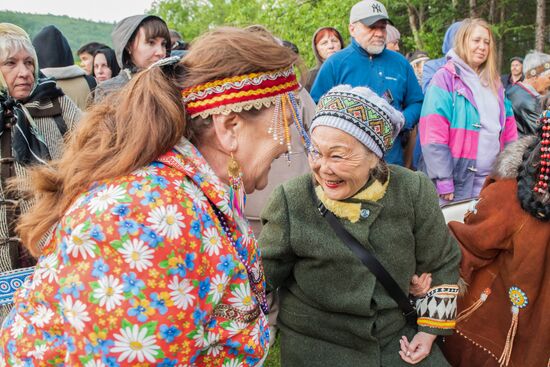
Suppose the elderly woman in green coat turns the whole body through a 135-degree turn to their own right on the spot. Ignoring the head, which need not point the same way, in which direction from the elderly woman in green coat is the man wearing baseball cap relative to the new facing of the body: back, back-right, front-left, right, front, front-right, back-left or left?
front-right

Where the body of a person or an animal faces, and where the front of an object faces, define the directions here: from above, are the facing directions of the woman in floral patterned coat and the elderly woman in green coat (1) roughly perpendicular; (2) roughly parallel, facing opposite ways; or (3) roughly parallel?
roughly perpendicular

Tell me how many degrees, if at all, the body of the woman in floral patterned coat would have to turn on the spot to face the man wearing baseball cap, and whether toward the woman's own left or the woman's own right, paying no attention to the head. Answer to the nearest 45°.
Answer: approximately 45° to the woman's own left

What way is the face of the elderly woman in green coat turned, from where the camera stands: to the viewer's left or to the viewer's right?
to the viewer's left

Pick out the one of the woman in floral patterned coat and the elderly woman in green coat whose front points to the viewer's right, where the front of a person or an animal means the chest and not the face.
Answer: the woman in floral patterned coat

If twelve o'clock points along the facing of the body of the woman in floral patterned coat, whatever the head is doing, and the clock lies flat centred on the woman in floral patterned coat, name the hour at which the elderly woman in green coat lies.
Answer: The elderly woman in green coat is roughly at 11 o'clock from the woman in floral patterned coat.

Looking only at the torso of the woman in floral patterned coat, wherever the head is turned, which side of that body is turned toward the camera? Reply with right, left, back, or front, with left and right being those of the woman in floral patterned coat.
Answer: right

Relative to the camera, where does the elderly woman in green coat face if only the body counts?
toward the camera

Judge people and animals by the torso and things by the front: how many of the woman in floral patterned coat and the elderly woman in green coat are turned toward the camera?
1
